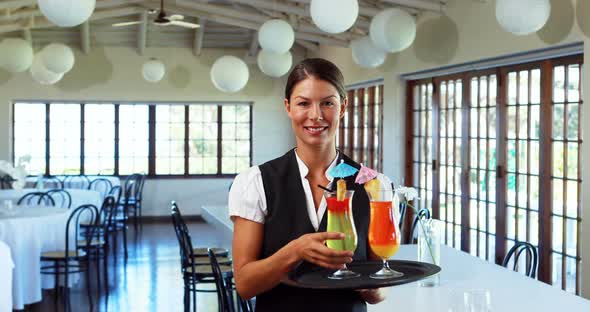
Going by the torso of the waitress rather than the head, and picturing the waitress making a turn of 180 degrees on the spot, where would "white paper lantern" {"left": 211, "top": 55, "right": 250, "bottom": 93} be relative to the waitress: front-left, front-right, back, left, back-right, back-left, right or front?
front

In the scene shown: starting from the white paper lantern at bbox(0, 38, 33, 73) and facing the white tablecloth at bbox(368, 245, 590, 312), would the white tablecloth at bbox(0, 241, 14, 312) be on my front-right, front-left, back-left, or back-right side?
front-right

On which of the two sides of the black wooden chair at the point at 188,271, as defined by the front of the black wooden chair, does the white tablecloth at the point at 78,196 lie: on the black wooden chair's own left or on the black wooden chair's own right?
on the black wooden chair's own left

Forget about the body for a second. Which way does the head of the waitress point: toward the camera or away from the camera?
toward the camera

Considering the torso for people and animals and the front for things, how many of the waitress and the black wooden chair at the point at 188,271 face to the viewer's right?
1

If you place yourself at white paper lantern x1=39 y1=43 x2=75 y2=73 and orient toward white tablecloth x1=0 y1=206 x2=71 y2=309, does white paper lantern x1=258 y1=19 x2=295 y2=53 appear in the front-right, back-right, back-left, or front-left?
front-left

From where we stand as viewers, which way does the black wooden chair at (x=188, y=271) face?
facing to the right of the viewer

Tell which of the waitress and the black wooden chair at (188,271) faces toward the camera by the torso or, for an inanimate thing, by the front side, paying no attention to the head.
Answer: the waitress

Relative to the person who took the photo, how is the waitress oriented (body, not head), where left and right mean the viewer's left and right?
facing the viewer

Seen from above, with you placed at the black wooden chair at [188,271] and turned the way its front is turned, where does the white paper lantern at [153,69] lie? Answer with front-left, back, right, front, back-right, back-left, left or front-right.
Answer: left

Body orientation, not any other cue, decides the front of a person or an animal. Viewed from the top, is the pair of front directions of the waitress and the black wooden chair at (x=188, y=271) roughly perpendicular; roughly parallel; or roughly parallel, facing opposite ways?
roughly perpendicular

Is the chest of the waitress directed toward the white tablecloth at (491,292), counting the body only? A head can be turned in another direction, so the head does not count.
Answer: no

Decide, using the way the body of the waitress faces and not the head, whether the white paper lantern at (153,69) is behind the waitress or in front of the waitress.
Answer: behind

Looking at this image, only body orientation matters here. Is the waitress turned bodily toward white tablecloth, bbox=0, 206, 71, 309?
no

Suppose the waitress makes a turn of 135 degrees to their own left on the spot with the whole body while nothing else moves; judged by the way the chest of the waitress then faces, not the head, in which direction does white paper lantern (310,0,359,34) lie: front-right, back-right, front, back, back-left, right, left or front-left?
front-left

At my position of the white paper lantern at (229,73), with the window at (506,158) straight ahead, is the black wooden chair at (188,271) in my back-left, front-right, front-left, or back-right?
front-right
